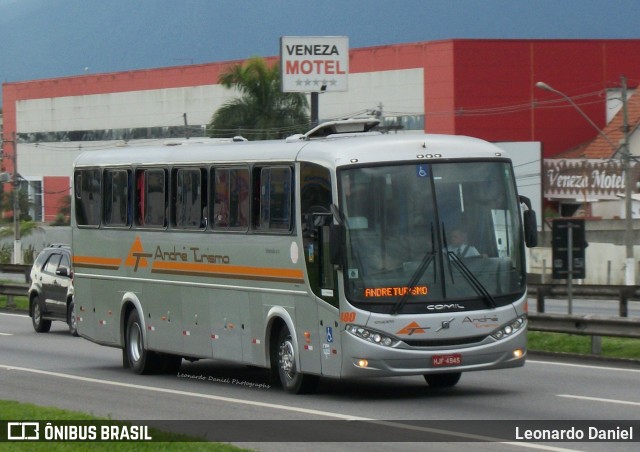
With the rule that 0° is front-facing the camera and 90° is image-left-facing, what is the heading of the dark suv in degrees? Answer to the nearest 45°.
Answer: approximately 315°

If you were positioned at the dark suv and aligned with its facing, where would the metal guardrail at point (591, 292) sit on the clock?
The metal guardrail is roughly at 11 o'clock from the dark suv.

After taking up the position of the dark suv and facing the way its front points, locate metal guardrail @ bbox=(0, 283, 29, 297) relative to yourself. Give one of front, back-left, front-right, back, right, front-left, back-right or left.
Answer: back-left

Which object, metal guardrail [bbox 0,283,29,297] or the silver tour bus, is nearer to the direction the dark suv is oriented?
the silver tour bus

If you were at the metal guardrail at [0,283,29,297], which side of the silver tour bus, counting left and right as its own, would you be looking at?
back

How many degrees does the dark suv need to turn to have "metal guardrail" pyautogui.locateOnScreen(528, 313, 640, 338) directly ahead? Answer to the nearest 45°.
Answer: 0° — it already faces it

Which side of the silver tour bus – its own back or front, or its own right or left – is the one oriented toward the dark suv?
back

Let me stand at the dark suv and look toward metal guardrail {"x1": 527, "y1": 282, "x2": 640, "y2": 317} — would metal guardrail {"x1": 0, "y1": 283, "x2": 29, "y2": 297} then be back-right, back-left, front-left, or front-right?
back-left
